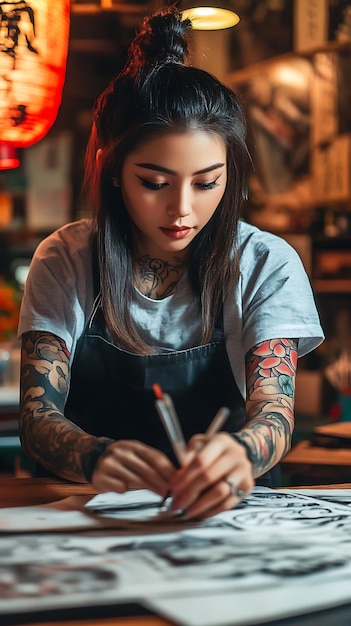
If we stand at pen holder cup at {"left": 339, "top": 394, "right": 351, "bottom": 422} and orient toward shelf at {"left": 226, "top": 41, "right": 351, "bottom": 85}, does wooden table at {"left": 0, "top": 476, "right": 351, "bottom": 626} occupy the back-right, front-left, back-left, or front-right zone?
back-left

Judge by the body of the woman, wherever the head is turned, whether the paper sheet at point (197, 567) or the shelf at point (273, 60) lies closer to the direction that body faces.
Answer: the paper sheet

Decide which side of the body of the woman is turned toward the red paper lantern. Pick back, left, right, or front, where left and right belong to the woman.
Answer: back

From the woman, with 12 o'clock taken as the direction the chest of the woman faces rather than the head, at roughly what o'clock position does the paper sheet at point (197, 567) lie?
The paper sheet is roughly at 12 o'clock from the woman.

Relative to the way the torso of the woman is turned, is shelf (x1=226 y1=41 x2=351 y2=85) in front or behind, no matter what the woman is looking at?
behind

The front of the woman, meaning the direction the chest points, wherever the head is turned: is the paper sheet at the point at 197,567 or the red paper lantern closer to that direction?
the paper sheet

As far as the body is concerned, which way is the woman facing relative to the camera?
toward the camera

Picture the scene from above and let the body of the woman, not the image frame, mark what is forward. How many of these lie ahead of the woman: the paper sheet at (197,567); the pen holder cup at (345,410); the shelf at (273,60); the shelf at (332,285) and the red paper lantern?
1
